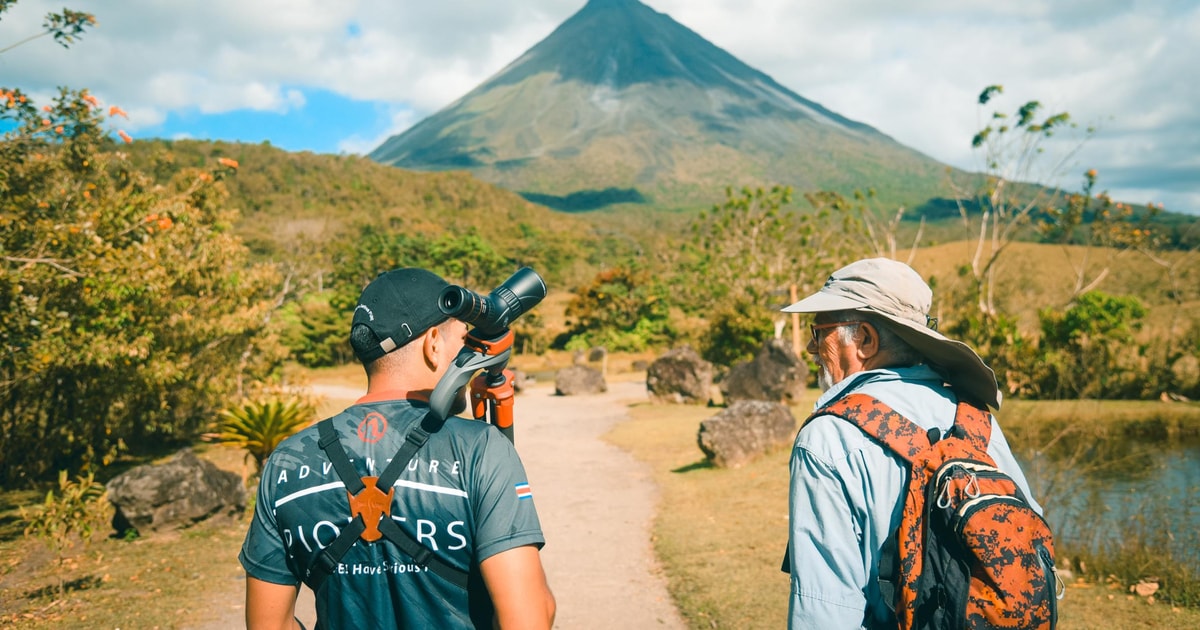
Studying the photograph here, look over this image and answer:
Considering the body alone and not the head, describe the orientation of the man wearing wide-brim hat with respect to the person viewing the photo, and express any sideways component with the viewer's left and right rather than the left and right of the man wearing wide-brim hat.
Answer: facing away from the viewer and to the left of the viewer

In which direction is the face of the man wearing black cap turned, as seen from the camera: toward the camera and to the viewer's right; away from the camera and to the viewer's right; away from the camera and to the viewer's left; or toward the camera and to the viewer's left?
away from the camera and to the viewer's right

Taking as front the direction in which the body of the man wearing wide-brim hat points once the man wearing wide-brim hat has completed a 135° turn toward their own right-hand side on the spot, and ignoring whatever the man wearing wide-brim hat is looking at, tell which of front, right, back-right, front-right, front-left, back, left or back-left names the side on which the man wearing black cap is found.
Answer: back-right

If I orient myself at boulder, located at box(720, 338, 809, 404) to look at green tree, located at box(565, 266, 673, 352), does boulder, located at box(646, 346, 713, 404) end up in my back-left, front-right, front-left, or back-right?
front-left

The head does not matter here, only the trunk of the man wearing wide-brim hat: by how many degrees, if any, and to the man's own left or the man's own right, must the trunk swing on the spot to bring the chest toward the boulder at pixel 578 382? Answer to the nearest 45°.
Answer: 0° — they already face it

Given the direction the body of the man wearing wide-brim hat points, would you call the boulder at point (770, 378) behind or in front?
in front

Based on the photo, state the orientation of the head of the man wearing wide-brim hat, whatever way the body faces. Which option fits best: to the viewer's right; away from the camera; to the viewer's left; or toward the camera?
to the viewer's left

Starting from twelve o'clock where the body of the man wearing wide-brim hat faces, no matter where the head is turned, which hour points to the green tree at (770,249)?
The green tree is roughly at 1 o'clock from the man wearing wide-brim hat.

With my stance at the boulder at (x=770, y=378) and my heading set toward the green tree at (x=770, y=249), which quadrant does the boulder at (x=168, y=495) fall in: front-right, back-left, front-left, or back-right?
back-left
